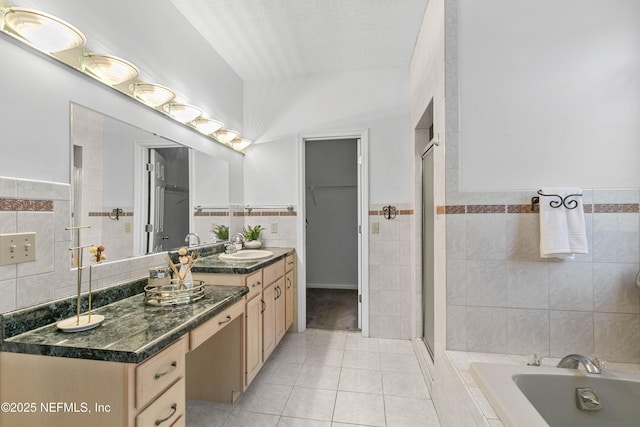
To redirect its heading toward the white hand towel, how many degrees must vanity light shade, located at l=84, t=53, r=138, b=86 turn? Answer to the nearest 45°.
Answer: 0° — it already faces it

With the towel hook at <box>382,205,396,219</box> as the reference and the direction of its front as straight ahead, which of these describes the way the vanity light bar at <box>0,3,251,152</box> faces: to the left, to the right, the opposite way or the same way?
to the left

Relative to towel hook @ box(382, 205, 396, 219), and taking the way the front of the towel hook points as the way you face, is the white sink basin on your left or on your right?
on your right

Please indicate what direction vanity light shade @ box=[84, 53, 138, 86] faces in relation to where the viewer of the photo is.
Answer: facing the viewer and to the right of the viewer

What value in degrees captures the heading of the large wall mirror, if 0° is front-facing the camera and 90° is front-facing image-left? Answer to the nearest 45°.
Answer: approximately 315°

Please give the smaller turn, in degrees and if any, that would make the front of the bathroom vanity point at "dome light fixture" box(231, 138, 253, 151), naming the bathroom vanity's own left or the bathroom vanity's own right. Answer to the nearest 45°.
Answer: approximately 90° to the bathroom vanity's own left

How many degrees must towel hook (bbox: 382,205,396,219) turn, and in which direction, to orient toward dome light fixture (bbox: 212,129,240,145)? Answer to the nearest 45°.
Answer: approximately 90° to its right
